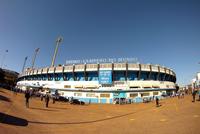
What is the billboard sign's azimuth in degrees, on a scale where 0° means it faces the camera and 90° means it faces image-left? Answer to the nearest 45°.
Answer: approximately 0°
